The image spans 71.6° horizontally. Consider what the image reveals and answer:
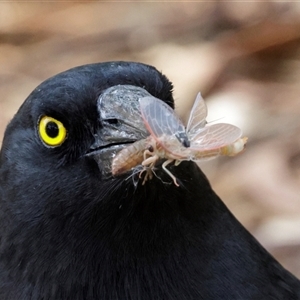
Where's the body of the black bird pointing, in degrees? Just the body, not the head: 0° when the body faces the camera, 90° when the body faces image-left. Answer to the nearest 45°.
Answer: approximately 315°
